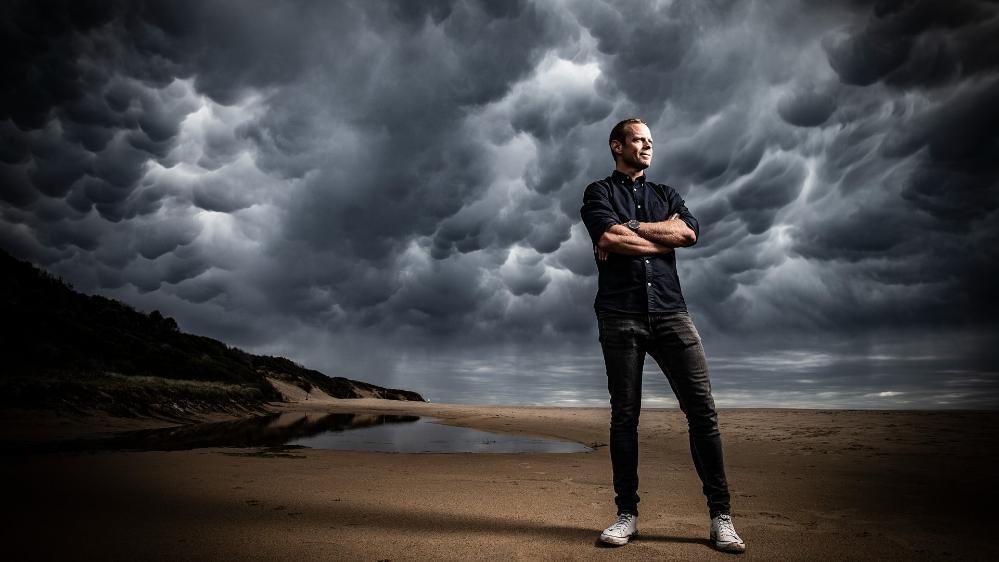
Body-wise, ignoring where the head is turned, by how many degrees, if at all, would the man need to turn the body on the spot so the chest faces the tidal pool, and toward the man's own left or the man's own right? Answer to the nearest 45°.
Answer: approximately 135° to the man's own right

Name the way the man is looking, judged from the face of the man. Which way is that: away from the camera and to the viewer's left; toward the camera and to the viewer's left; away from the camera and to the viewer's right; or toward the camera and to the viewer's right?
toward the camera and to the viewer's right

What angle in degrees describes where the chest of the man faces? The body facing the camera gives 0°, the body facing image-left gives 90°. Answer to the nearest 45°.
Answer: approximately 0°
